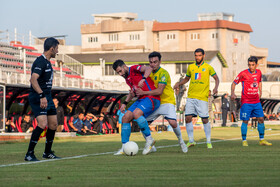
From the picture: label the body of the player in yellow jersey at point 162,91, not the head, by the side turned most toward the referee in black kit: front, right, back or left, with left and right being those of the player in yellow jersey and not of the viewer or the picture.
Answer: front

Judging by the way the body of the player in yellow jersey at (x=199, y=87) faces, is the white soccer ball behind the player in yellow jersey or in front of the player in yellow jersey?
in front

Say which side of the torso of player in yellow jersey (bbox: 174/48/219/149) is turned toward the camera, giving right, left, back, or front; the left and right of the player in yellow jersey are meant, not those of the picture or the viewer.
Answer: front

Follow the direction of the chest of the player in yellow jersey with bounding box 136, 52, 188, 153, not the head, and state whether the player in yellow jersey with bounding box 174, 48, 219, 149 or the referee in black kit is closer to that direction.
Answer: the referee in black kit

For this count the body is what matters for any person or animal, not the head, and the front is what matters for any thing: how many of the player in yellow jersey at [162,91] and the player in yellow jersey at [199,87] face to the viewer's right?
0

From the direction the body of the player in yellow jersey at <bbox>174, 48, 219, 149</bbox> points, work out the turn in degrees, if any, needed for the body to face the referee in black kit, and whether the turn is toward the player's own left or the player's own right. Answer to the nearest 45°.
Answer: approximately 45° to the player's own right

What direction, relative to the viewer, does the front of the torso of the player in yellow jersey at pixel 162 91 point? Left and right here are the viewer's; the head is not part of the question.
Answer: facing the viewer and to the left of the viewer

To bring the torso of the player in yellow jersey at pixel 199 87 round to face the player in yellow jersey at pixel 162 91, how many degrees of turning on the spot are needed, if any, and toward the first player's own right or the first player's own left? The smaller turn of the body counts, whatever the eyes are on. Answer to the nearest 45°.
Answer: approximately 45° to the first player's own right
